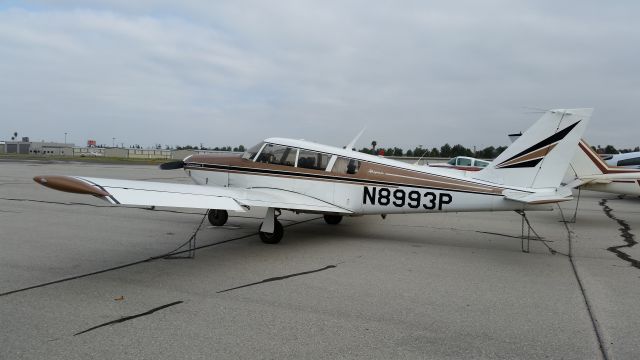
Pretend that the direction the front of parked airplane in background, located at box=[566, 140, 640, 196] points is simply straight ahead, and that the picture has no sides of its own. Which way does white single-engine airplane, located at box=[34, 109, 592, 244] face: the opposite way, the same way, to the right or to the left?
the opposite way

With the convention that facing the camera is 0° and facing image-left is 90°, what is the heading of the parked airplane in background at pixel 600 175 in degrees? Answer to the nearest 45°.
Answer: approximately 270°

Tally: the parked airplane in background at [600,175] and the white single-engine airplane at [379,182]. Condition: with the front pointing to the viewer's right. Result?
1

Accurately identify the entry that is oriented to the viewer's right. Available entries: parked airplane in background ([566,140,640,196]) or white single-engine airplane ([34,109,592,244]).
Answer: the parked airplane in background

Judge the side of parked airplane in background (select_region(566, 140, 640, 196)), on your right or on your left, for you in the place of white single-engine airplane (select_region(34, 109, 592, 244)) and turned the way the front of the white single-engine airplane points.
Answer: on your right

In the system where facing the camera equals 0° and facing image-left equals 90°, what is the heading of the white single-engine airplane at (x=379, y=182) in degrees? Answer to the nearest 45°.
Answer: approximately 135°

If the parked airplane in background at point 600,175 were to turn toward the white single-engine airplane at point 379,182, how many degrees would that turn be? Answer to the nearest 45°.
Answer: approximately 135° to its right
